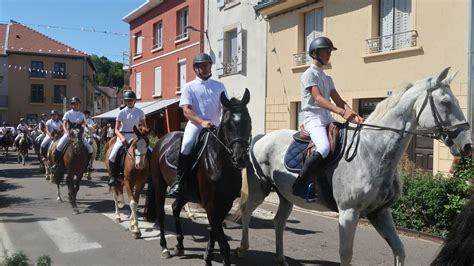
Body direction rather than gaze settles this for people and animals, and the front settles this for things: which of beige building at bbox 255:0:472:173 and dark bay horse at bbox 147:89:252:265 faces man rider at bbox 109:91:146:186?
the beige building

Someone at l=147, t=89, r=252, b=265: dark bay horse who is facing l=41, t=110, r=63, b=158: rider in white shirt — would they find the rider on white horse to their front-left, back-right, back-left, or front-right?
back-right

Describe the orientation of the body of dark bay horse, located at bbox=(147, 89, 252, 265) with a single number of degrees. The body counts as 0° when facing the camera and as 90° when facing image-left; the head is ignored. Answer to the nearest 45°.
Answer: approximately 315°

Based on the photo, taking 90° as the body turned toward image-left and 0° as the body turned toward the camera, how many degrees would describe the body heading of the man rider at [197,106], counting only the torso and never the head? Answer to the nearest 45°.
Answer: approximately 315°

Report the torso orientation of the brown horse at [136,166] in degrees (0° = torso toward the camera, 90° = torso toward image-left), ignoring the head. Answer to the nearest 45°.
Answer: approximately 315°

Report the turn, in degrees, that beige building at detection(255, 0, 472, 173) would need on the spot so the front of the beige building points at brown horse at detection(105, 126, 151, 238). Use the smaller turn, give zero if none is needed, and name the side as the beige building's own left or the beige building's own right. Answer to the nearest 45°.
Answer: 0° — it already faces it

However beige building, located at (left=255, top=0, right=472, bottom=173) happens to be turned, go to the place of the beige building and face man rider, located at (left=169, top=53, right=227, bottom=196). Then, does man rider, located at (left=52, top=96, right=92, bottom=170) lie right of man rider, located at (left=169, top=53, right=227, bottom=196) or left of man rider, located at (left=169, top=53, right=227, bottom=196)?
right

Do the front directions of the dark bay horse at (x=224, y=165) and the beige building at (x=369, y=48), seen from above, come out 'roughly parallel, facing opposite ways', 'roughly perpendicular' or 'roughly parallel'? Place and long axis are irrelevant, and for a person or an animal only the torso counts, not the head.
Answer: roughly perpendicular

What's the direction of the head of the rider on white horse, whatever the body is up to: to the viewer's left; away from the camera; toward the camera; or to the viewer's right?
to the viewer's right

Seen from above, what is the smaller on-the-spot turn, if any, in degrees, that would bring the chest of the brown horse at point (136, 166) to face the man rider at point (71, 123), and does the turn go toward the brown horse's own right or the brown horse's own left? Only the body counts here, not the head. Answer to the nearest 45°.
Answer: approximately 180°

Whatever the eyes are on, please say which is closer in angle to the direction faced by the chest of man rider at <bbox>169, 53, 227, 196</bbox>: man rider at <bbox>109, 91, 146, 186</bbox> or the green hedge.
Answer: the green hedge

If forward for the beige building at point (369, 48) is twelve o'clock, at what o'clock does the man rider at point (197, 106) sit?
The man rider is roughly at 11 o'clock from the beige building.

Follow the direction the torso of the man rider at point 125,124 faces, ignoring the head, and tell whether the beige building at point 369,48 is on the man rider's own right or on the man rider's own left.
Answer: on the man rider's own left

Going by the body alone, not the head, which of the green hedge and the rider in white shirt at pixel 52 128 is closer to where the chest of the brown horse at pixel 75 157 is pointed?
the green hedge
